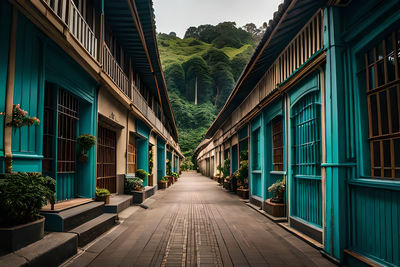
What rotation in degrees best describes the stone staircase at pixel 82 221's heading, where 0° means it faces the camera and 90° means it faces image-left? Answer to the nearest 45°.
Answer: approximately 315°

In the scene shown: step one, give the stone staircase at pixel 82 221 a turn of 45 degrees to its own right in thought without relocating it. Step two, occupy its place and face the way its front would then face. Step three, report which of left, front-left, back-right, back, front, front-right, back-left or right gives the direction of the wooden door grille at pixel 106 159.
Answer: back

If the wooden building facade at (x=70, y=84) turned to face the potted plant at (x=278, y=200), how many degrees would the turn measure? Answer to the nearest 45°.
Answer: approximately 45° to its left

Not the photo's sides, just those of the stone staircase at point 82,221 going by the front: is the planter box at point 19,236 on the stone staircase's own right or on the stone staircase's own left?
on the stone staircase's own right

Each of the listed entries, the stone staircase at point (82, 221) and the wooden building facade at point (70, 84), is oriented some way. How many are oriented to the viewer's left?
0

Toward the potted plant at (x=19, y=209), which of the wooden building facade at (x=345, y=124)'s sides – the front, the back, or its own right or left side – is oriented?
front

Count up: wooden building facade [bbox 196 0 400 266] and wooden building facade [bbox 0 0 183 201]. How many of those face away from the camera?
0

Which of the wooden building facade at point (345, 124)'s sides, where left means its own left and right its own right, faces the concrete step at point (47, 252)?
front

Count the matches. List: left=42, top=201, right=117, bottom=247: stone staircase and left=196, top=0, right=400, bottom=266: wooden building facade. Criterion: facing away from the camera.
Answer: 0
